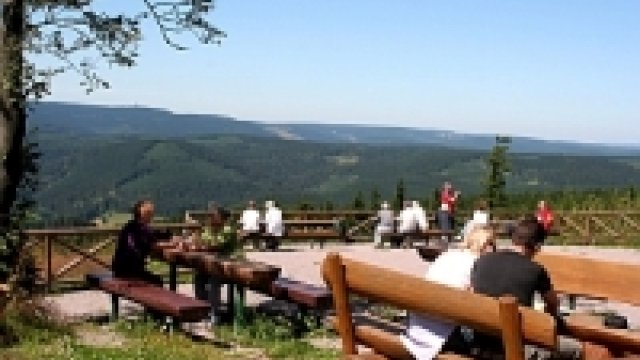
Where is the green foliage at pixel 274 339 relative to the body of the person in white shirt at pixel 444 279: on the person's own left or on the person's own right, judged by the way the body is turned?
on the person's own left

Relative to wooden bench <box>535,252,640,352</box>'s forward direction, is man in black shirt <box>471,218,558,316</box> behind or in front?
in front

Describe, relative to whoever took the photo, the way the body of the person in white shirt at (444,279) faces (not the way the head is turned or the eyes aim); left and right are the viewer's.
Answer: facing away from the viewer and to the right of the viewer

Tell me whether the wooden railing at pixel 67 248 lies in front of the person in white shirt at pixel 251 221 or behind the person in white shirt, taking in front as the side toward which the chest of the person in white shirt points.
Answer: behind

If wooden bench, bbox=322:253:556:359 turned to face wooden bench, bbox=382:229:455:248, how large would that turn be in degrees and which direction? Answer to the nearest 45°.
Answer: approximately 45° to its left

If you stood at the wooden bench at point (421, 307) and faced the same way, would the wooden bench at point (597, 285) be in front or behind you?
in front

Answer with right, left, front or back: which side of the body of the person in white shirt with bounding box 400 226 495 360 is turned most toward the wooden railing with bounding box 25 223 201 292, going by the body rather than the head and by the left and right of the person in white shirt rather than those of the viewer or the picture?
left

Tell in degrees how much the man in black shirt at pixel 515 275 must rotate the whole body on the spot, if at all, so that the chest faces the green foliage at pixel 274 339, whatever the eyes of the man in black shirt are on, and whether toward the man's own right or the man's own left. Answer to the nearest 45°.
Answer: approximately 90° to the man's own left

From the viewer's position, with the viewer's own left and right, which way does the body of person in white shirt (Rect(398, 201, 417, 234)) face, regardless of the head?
facing away from the viewer

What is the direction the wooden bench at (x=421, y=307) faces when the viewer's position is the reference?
facing away from the viewer and to the right of the viewer

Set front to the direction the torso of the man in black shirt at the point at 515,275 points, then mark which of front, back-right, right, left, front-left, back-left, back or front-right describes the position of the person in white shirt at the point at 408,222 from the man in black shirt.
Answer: front-left

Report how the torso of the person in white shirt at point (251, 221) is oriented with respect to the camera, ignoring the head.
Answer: away from the camera
